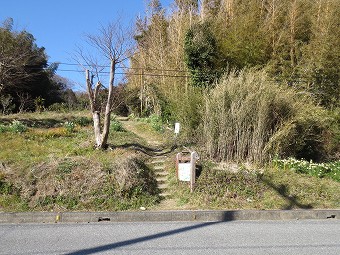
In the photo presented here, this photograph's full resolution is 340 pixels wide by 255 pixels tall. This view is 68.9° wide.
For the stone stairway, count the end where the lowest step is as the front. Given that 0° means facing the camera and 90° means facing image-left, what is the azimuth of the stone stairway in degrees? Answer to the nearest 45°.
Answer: approximately 0°

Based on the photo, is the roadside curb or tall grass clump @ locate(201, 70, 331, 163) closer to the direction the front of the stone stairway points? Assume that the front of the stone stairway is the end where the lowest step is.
the roadside curb

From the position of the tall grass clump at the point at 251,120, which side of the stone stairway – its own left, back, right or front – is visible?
left

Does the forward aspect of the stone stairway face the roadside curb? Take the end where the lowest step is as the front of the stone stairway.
yes
